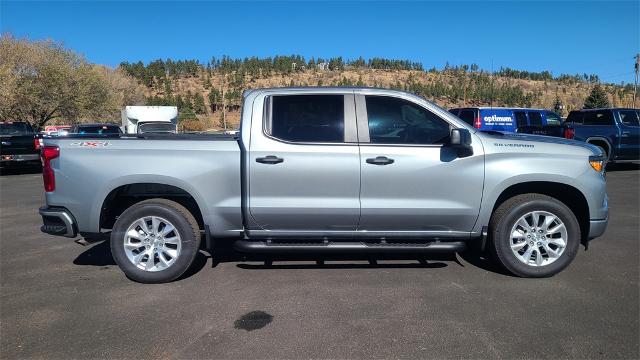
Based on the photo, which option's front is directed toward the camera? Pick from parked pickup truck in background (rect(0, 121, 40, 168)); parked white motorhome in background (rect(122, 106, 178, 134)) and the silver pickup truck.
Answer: parked white motorhome in background (rect(122, 106, 178, 134))

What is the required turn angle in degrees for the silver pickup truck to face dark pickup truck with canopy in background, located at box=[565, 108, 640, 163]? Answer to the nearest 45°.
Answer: approximately 45° to its left

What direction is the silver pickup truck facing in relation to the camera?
to the viewer's right

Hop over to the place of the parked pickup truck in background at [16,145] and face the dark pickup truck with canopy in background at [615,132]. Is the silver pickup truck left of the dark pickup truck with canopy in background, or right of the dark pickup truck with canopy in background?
right

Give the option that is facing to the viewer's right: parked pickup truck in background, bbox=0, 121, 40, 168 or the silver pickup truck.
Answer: the silver pickup truck

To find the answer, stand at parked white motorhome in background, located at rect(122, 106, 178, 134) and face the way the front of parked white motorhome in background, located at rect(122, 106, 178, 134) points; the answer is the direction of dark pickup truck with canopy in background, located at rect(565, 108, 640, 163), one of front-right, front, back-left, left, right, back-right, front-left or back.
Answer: front-left

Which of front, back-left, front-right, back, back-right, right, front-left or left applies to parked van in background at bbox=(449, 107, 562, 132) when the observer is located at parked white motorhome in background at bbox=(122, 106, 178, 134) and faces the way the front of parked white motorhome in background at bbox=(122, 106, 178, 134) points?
front-left

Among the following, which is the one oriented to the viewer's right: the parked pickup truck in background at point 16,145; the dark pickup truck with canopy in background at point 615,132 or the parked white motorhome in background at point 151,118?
the dark pickup truck with canopy in background

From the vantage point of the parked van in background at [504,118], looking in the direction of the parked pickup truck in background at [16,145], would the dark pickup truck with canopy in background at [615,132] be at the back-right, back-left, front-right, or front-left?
back-left

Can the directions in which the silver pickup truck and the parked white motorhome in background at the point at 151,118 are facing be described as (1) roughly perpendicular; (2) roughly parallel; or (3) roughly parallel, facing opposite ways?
roughly perpendicular

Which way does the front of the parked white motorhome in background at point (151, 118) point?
toward the camera

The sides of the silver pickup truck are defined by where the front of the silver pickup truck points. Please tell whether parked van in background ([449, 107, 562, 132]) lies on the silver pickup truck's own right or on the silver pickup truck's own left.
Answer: on the silver pickup truck's own left

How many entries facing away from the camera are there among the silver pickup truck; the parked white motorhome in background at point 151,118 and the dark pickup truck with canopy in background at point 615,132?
0

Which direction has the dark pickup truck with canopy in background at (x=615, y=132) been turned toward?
to the viewer's right
